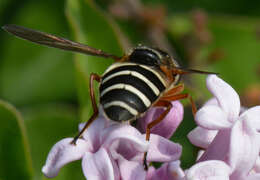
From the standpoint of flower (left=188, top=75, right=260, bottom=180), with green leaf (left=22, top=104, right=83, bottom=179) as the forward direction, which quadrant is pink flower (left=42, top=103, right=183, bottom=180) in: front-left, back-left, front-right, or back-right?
front-left

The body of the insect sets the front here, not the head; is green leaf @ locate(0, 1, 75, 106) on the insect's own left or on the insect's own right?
on the insect's own left

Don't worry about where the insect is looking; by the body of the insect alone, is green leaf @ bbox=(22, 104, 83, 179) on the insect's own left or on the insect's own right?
on the insect's own left

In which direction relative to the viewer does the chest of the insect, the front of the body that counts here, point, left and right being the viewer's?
facing away from the viewer and to the right of the viewer

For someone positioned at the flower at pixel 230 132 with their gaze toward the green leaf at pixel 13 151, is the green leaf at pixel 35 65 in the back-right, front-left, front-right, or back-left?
front-right
